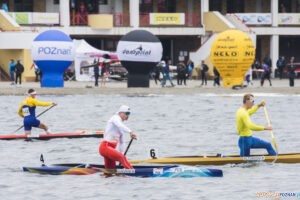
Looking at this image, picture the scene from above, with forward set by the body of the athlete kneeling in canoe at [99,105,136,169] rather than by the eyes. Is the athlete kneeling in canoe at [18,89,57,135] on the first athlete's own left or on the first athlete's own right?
on the first athlete's own left

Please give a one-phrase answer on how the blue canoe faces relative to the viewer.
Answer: facing to the right of the viewer

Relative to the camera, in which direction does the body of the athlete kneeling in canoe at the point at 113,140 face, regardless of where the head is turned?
to the viewer's right

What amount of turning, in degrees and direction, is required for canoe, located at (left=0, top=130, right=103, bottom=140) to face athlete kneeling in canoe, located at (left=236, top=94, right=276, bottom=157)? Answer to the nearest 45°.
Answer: approximately 45° to its right

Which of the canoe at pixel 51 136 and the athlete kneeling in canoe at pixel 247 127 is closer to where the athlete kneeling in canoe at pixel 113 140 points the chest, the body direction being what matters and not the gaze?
the athlete kneeling in canoe

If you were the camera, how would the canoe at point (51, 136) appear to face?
facing to the right of the viewer

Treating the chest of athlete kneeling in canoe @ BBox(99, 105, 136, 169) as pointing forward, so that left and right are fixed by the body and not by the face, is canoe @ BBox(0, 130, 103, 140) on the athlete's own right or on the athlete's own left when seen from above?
on the athlete's own left

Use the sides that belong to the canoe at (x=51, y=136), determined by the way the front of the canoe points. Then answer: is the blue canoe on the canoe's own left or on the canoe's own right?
on the canoe's own right
